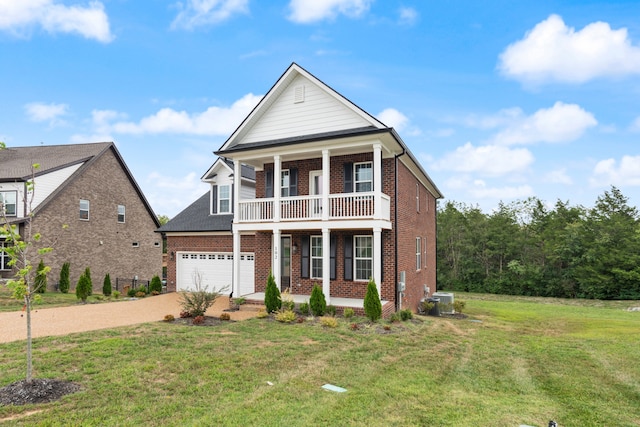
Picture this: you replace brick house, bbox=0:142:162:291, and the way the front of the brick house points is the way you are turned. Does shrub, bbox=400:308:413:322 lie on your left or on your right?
on your left

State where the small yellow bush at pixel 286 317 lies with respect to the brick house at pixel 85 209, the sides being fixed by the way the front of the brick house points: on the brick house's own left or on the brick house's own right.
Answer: on the brick house's own left

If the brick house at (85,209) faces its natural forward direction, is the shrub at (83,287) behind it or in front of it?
in front

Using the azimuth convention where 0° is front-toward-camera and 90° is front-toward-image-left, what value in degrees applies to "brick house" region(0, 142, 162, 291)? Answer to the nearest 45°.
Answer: approximately 45°

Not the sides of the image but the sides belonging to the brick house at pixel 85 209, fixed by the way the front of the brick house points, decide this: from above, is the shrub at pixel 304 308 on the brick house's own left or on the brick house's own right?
on the brick house's own left

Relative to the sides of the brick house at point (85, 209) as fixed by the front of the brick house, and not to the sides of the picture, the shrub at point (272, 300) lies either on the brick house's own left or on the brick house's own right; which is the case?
on the brick house's own left
